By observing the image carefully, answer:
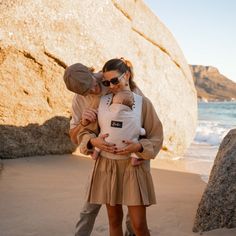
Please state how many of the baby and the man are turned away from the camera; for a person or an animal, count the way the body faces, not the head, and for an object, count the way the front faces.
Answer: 1

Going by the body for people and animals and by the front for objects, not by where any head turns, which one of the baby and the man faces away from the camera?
the baby

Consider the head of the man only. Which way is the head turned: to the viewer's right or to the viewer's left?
to the viewer's right

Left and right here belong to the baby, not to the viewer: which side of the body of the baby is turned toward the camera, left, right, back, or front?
back

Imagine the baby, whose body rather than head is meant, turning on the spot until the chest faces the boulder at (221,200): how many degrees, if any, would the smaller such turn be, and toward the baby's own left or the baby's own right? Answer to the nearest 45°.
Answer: approximately 45° to the baby's own right

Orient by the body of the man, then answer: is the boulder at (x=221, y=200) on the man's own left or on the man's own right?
on the man's own left
